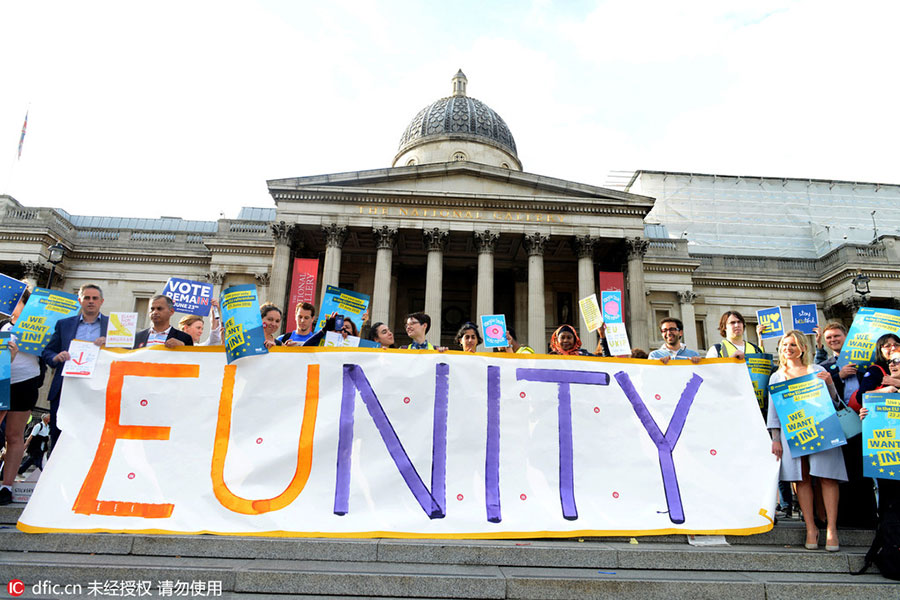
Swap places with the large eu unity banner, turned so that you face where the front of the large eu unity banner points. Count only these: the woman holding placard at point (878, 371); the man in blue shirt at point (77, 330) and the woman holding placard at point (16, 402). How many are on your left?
1

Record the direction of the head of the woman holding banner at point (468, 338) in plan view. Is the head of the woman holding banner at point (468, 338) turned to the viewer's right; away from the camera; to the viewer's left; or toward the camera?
toward the camera

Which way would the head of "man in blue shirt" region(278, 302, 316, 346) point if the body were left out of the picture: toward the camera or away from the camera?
toward the camera

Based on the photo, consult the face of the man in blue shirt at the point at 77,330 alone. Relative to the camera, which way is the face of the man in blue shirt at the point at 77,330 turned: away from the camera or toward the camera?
toward the camera

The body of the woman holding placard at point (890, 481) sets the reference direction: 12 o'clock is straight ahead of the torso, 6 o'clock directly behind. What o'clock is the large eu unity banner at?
The large eu unity banner is roughly at 2 o'clock from the woman holding placard.

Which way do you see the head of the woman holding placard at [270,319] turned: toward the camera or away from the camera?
toward the camera

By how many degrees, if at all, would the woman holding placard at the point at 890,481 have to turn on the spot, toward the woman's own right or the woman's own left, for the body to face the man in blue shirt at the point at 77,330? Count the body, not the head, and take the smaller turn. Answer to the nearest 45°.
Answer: approximately 45° to the woman's own right

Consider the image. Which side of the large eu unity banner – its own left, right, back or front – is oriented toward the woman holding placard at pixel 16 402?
right

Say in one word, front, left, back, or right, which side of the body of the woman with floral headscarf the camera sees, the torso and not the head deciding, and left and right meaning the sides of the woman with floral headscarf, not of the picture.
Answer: front

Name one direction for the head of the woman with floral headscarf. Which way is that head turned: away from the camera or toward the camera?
toward the camera

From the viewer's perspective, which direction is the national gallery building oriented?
toward the camera

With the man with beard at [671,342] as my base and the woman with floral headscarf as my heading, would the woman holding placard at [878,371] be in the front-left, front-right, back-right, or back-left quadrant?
back-left

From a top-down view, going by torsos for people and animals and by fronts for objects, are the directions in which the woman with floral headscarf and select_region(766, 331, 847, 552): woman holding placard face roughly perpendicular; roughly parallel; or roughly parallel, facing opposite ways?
roughly parallel

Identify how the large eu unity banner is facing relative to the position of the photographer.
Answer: facing the viewer

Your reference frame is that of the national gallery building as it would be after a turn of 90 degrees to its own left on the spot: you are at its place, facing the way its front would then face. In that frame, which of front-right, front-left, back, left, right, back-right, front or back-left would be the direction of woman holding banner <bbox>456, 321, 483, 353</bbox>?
right

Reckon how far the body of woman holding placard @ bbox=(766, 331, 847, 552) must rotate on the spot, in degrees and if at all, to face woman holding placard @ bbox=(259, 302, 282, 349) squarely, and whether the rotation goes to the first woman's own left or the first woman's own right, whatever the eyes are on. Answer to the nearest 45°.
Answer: approximately 90° to the first woman's own right
